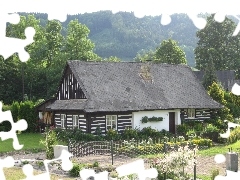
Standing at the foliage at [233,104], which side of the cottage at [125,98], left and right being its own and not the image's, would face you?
left

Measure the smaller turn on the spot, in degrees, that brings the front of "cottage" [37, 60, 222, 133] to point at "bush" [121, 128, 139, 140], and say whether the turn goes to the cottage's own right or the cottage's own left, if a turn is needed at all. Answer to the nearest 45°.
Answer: approximately 45° to the cottage's own right

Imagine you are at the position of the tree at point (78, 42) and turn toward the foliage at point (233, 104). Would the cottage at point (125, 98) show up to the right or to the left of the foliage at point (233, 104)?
right

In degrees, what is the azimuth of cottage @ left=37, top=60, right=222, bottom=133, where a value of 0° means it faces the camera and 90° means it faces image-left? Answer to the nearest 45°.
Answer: approximately 315°

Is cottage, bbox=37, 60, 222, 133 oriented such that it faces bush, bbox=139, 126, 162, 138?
yes

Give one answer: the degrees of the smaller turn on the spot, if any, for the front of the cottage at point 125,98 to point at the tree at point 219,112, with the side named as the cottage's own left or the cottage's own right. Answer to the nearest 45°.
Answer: approximately 90° to the cottage's own left

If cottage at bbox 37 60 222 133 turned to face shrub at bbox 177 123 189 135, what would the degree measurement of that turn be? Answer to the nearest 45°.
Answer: approximately 45° to its left
